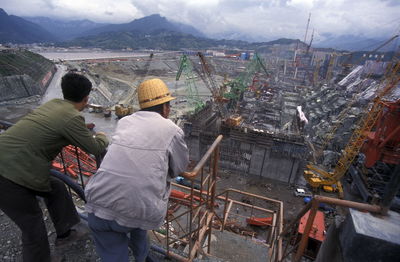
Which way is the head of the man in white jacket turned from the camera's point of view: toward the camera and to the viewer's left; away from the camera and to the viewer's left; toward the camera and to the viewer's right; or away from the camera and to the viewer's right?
away from the camera and to the viewer's right

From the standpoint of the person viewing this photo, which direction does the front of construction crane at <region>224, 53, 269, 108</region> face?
facing to the right of the viewer

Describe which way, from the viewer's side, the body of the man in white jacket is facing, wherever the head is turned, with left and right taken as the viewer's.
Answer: facing away from the viewer and to the right of the viewer

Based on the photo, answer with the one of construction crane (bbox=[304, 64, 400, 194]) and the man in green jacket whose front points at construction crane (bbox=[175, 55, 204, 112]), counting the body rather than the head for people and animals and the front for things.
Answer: the man in green jacket

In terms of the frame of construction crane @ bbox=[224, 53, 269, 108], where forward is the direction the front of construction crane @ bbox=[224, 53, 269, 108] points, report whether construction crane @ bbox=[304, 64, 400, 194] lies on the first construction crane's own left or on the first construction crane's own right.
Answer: on the first construction crane's own right

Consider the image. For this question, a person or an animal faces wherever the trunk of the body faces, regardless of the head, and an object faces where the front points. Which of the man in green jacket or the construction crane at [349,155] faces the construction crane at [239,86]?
the man in green jacket

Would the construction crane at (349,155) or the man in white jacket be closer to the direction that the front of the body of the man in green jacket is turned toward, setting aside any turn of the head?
the construction crane

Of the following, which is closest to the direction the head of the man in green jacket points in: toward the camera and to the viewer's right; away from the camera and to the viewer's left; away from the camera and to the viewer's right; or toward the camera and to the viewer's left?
away from the camera and to the viewer's right

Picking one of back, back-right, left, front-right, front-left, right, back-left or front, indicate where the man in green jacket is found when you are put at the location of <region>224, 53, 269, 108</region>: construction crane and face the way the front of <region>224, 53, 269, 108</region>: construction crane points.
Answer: right

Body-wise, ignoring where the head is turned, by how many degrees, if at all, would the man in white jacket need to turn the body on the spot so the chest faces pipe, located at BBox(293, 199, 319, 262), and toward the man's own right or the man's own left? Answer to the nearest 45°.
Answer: approximately 45° to the man's own right

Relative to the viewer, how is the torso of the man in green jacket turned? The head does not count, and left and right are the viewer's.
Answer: facing away from the viewer and to the right of the viewer

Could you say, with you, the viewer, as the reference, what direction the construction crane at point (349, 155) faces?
facing to the right of the viewer

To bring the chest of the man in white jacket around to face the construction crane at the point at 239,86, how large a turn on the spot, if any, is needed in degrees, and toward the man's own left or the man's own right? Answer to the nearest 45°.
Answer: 0° — they already face it
